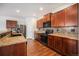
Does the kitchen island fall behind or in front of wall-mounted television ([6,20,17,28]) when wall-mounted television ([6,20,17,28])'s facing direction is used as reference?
in front
